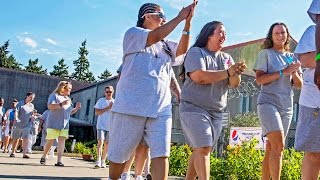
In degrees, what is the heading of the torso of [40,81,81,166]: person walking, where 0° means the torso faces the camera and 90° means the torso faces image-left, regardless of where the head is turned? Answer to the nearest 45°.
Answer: approximately 315°

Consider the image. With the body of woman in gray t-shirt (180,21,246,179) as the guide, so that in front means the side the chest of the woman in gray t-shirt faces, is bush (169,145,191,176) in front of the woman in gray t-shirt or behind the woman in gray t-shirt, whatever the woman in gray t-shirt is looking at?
behind

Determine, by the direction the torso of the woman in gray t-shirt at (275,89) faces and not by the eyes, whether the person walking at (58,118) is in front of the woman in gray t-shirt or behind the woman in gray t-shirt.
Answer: behind

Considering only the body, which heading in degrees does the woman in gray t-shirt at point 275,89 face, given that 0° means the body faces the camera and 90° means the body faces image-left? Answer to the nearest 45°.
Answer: approximately 315°

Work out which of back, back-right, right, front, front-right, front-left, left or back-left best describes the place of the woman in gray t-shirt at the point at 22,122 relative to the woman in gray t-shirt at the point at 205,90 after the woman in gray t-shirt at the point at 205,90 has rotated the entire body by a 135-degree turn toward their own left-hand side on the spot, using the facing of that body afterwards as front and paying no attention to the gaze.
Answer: front-left

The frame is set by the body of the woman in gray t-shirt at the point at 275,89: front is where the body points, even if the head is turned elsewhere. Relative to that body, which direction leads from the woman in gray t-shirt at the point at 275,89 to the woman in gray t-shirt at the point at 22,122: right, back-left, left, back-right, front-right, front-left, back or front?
back

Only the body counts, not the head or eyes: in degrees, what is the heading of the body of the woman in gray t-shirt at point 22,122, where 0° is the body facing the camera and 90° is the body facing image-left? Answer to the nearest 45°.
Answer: approximately 315°

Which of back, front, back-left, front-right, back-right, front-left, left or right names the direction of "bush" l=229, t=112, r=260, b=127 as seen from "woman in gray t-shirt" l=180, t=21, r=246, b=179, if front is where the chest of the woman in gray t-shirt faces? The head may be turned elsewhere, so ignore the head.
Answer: back-left
